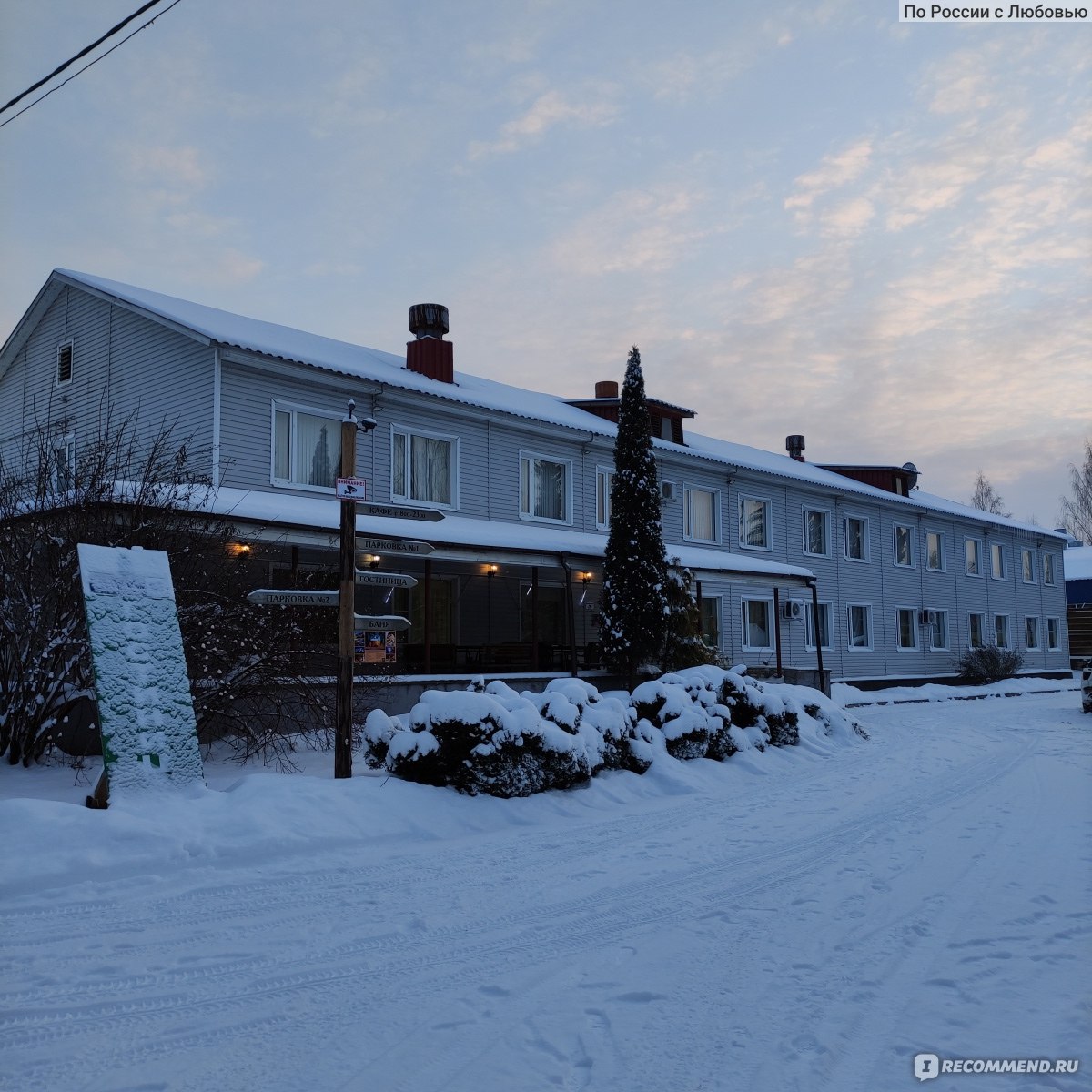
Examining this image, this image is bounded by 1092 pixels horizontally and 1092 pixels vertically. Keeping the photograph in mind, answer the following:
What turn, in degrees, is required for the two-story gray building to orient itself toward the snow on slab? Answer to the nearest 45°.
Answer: approximately 45° to its right

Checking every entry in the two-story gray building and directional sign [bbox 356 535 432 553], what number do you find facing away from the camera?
0

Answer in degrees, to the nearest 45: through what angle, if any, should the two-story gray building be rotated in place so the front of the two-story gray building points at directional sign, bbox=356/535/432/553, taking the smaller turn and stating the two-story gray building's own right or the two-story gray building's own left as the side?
approximately 45° to the two-story gray building's own right

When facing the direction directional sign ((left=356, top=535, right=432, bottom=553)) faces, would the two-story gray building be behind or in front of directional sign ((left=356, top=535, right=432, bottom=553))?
behind

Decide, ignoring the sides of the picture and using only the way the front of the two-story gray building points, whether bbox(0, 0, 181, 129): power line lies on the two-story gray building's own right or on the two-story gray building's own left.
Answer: on the two-story gray building's own right

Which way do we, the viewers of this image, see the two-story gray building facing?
facing the viewer and to the right of the viewer

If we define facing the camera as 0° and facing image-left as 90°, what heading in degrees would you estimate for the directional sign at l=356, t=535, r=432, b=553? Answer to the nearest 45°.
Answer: approximately 0°

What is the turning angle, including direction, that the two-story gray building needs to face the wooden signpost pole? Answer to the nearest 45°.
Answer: approximately 45° to its right

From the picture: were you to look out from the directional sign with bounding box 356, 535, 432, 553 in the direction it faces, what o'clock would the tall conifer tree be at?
The tall conifer tree is roughly at 7 o'clock from the directional sign.
